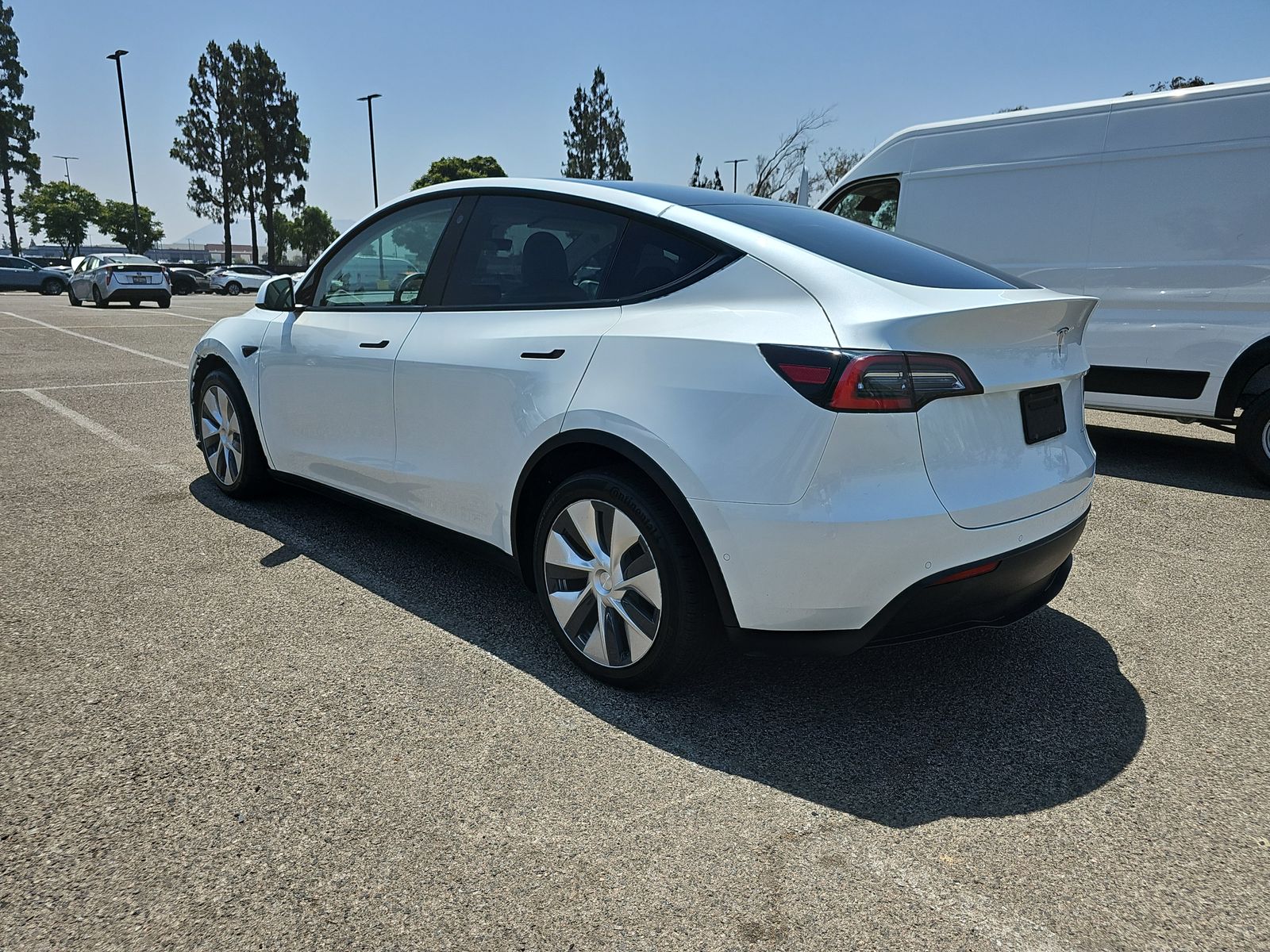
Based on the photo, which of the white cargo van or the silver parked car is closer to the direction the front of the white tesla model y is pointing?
the silver parked car

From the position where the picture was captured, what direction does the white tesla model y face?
facing away from the viewer and to the left of the viewer

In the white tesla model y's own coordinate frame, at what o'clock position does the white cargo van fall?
The white cargo van is roughly at 3 o'clock from the white tesla model y.

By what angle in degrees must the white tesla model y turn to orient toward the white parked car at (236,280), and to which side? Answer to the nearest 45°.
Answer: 0° — it already faces it

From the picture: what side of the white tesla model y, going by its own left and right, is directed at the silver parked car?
front
